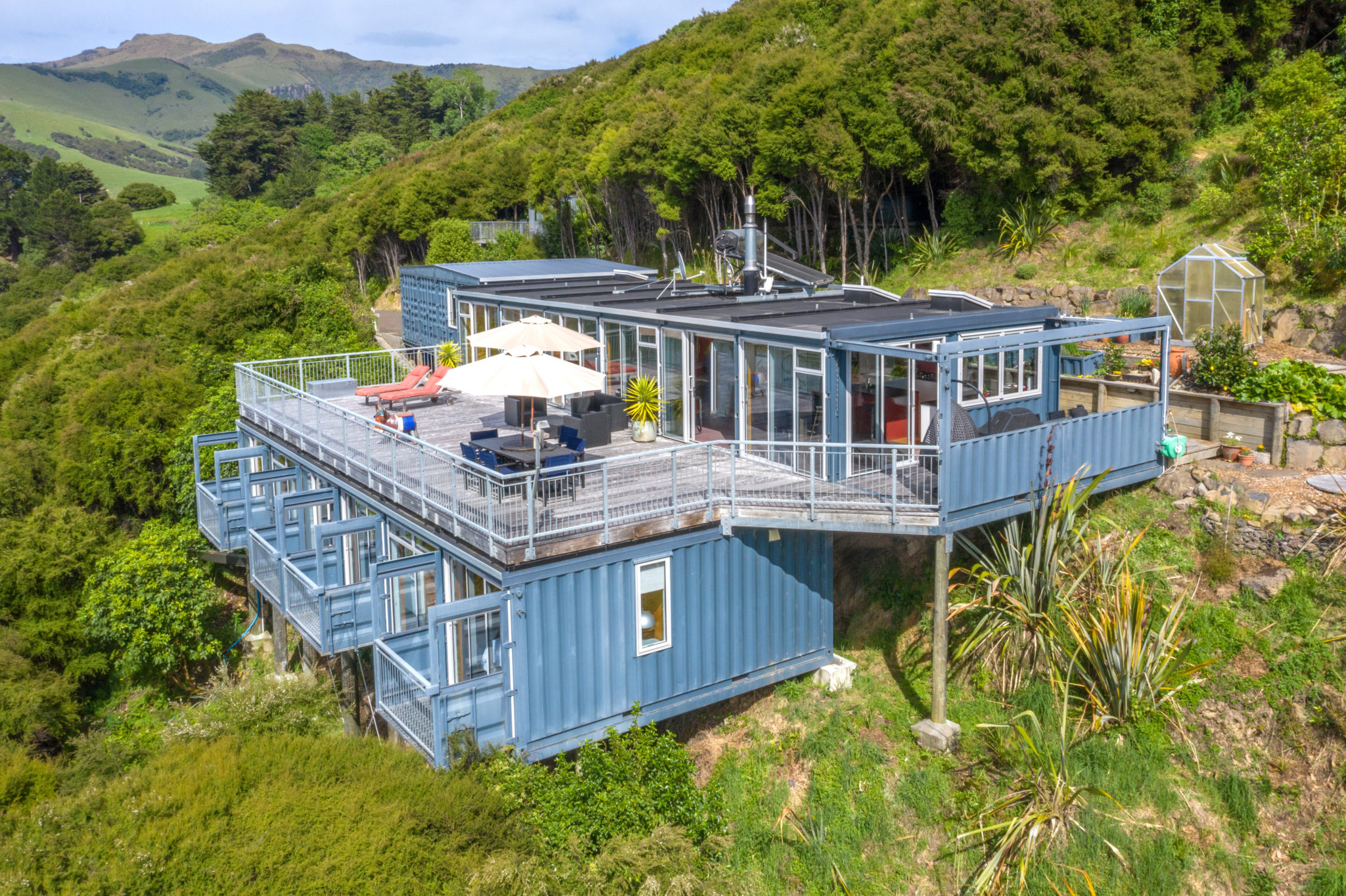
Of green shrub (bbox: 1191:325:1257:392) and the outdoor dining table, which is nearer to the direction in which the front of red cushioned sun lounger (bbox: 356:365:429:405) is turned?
the outdoor dining table

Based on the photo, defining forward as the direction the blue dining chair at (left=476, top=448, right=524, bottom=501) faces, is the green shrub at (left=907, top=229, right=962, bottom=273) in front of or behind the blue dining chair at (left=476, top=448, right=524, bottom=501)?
in front

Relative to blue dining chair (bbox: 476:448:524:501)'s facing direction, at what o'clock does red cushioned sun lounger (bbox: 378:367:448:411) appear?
The red cushioned sun lounger is roughly at 10 o'clock from the blue dining chair.

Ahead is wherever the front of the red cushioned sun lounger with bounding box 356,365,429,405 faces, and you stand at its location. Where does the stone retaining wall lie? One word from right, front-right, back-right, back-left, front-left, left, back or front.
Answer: left

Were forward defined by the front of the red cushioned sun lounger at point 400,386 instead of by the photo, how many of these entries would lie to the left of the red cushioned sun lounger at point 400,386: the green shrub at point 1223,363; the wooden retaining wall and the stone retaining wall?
3

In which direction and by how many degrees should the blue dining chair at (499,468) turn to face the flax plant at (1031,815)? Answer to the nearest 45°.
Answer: approximately 90° to its right

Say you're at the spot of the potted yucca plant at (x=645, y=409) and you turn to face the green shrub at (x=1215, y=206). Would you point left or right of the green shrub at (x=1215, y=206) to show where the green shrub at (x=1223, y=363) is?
right

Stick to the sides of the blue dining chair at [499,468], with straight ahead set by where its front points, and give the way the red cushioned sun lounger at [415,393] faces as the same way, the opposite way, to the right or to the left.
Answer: the opposite way

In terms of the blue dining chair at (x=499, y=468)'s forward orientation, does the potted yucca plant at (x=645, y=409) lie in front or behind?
in front

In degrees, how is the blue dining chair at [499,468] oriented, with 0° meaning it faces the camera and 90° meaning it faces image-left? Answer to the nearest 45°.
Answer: approximately 225°

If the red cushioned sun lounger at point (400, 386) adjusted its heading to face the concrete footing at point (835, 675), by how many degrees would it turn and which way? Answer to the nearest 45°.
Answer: approximately 90° to its left
